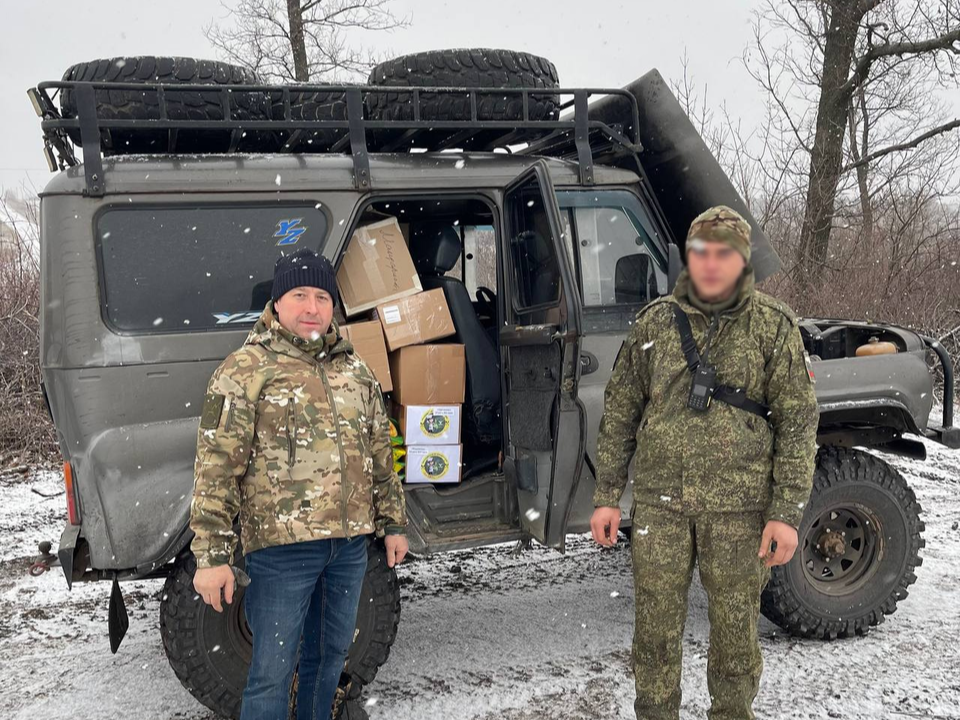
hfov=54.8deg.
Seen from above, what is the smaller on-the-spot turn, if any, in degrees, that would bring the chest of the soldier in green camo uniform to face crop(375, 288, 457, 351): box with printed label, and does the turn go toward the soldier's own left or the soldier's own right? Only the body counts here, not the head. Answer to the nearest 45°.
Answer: approximately 135° to the soldier's own right

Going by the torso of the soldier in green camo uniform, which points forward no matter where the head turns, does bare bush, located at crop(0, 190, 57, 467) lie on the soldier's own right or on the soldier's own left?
on the soldier's own right

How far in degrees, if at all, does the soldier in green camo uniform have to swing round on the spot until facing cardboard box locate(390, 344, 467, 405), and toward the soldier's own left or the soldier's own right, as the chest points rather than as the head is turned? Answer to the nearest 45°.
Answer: approximately 135° to the soldier's own right

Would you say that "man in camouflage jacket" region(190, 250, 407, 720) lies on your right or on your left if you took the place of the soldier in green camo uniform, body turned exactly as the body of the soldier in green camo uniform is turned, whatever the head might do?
on your right

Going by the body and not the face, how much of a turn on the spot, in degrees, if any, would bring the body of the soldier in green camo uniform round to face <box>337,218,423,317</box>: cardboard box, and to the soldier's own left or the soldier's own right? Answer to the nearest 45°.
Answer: approximately 135° to the soldier's own right

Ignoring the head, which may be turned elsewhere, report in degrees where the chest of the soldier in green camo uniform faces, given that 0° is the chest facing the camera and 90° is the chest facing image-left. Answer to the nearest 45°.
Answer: approximately 0°

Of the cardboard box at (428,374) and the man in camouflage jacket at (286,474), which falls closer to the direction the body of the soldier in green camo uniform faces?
the man in camouflage jacket
